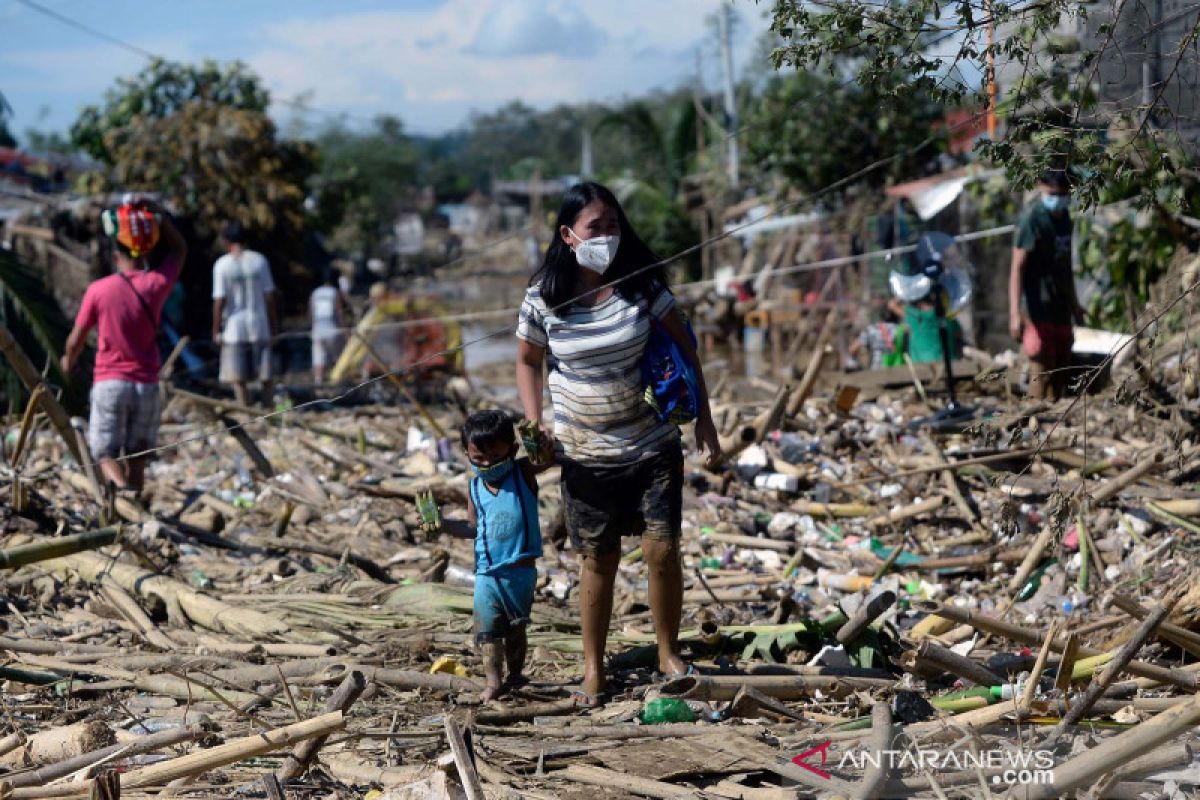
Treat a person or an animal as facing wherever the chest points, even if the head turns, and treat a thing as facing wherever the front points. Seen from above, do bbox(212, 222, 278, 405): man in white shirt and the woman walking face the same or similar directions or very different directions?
very different directions

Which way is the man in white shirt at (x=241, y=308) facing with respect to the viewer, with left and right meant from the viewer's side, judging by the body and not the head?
facing away from the viewer

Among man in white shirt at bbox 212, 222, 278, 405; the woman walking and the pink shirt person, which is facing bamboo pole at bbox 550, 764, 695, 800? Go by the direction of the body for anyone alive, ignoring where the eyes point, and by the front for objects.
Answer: the woman walking

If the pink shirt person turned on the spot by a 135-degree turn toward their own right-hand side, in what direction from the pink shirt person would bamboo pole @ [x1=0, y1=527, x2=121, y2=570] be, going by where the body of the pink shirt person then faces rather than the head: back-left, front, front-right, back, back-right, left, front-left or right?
front-right

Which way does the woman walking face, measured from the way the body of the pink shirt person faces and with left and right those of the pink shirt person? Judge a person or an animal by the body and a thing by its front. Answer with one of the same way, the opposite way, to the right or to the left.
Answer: the opposite way

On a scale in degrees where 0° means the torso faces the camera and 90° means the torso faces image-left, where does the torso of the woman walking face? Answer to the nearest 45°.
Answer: approximately 0°

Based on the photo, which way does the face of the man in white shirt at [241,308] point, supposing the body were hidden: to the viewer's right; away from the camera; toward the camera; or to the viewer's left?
away from the camera

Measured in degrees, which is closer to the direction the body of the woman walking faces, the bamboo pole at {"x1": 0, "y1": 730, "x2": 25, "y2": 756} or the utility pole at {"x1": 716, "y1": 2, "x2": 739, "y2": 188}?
the bamboo pole

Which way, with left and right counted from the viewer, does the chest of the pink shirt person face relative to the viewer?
facing away from the viewer

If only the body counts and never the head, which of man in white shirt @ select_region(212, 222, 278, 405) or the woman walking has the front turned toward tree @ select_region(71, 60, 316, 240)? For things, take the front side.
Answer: the man in white shirt

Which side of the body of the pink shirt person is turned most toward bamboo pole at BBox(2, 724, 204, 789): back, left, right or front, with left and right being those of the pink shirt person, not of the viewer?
back
